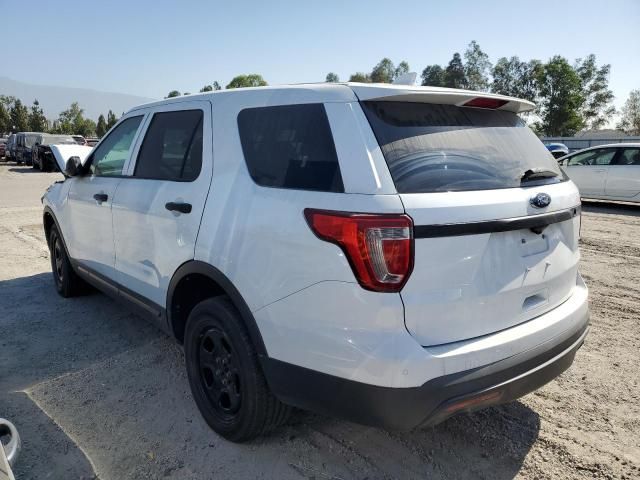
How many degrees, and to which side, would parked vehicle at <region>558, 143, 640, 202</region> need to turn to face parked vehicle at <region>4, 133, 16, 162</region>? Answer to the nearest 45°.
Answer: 0° — it already faces it

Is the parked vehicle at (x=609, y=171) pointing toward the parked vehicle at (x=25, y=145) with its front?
yes

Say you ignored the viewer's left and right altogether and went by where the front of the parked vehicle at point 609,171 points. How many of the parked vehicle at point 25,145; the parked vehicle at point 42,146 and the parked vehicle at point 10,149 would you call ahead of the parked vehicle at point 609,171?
3

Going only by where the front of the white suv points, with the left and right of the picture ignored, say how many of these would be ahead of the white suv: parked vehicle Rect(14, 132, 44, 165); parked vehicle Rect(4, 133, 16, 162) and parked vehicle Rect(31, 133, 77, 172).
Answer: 3

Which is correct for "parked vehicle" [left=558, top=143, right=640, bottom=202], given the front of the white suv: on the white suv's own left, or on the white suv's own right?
on the white suv's own right

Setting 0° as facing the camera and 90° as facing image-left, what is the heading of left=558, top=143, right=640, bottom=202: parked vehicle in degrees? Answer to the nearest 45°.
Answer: approximately 90°

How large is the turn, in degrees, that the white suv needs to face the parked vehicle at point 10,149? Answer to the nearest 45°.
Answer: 0° — it already faces it

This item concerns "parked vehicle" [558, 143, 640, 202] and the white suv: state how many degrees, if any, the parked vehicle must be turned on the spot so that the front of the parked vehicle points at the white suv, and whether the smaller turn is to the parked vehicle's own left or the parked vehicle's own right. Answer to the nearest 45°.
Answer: approximately 90° to the parked vehicle's own left

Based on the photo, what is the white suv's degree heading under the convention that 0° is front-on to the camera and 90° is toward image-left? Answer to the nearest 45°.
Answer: approximately 135°
